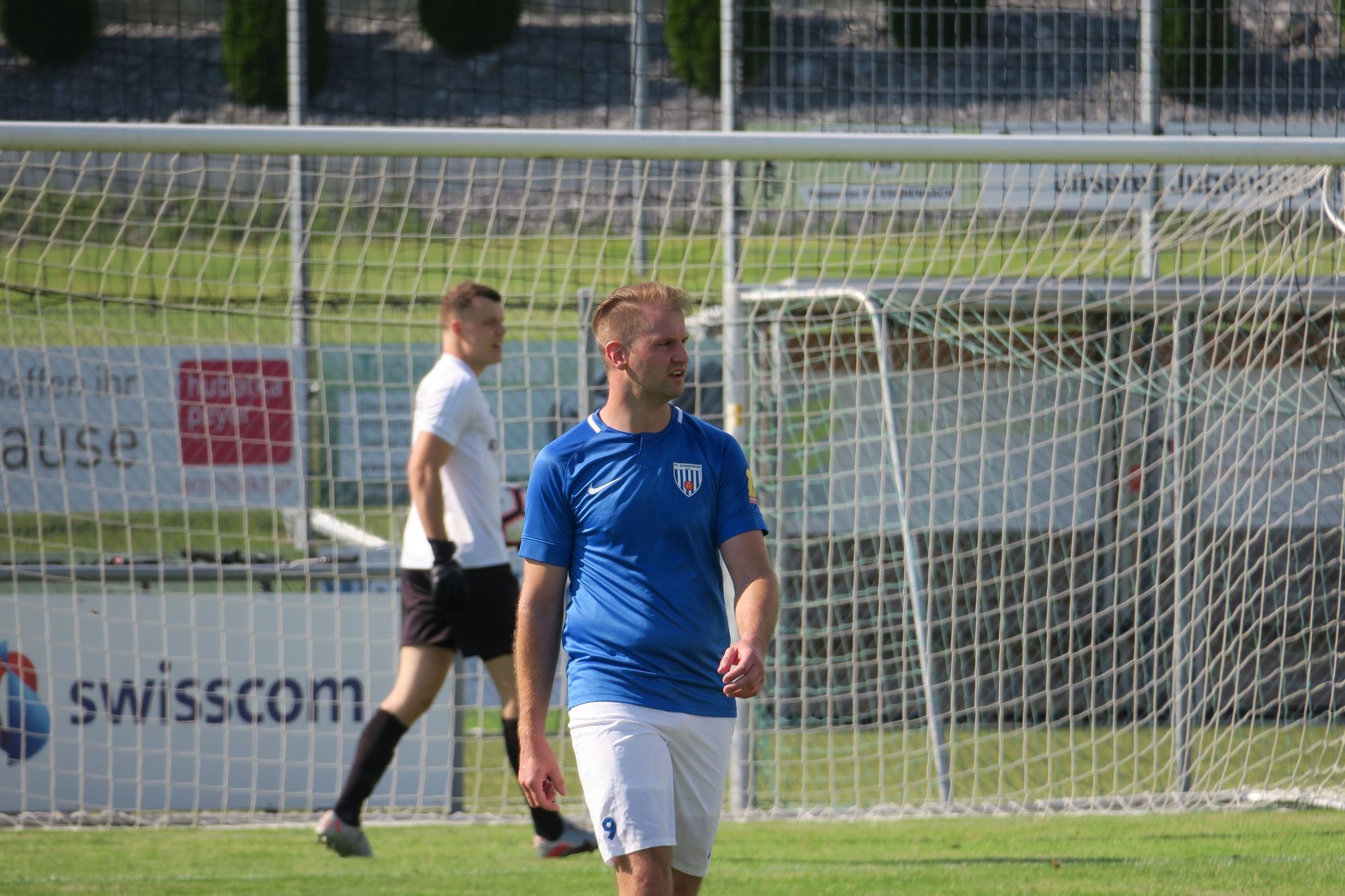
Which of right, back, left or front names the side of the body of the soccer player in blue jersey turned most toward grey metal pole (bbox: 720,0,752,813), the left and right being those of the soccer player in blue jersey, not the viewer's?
back

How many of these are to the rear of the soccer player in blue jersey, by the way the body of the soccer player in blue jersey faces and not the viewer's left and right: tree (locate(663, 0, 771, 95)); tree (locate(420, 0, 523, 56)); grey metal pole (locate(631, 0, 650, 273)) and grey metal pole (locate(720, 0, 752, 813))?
4

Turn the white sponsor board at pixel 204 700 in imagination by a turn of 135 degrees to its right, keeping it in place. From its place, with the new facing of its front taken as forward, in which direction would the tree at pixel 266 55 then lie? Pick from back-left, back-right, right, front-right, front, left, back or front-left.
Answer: front-right

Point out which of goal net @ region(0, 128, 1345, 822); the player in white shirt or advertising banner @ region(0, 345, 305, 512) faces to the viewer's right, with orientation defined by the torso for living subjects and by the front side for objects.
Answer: the player in white shirt

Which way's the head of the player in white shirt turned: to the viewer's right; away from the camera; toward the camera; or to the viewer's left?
to the viewer's right

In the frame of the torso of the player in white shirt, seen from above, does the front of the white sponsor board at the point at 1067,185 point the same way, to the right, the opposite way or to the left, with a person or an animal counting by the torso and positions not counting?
to the right

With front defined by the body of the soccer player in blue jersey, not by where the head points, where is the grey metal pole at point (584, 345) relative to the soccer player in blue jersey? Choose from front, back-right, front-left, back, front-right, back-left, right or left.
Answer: back

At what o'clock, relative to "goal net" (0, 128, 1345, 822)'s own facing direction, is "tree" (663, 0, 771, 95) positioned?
The tree is roughly at 6 o'clock from the goal net.

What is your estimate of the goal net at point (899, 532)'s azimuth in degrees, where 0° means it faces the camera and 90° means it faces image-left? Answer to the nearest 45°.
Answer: approximately 0°

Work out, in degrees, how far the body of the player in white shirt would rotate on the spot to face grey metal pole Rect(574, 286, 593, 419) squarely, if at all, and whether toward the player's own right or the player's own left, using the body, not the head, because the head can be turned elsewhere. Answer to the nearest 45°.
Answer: approximately 90° to the player's own left

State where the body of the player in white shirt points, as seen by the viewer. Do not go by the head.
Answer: to the viewer's right

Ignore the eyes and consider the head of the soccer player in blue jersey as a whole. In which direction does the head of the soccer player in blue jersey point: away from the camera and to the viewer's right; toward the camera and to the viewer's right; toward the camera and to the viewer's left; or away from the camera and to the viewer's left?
toward the camera and to the viewer's right
